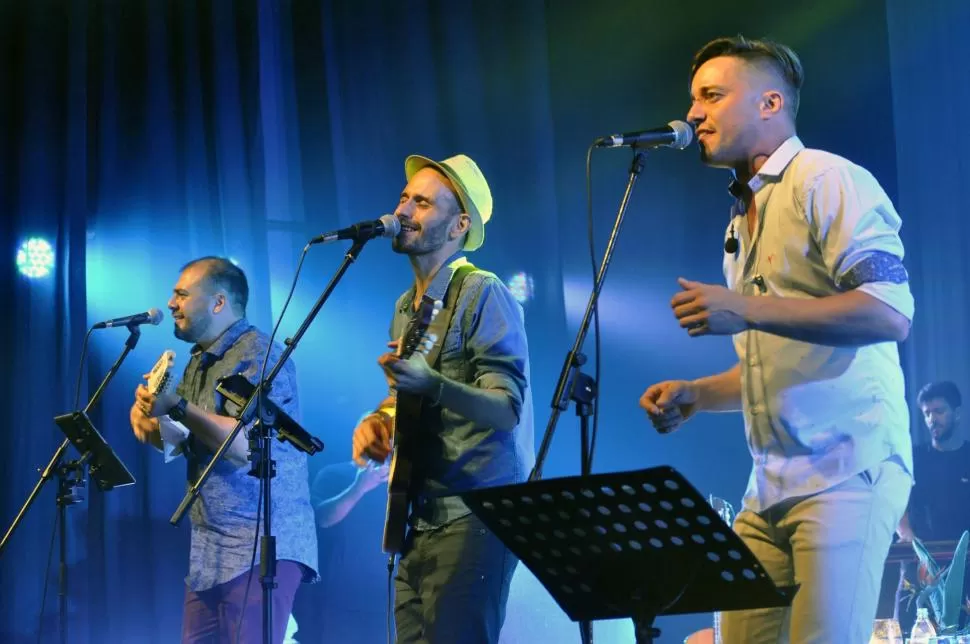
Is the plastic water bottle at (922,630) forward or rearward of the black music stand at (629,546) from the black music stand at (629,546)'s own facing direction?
forward

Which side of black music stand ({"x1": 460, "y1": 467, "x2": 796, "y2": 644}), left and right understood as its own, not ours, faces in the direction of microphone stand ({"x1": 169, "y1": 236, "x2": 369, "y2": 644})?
left

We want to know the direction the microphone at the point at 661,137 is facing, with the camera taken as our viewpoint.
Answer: facing to the right of the viewer

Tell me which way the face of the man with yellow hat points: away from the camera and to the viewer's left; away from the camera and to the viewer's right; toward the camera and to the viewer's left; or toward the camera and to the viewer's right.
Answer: toward the camera and to the viewer's left

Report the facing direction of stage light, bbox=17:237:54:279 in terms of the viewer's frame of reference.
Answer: facing the viewer

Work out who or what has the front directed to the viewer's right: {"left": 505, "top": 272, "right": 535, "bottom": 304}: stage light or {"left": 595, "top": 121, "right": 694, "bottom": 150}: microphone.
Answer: the microphone

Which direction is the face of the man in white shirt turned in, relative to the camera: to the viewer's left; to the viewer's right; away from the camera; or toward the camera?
to the viewer's left

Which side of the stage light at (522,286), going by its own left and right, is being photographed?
front

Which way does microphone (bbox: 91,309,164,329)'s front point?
to the viewer's right

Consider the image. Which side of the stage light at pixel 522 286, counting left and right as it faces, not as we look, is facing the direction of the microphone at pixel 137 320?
front

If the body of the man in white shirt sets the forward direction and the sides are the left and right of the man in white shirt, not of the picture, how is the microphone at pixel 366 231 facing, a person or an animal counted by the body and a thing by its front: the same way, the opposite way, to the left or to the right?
the opposite way

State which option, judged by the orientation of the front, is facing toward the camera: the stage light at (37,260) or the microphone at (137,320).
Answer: the stage light

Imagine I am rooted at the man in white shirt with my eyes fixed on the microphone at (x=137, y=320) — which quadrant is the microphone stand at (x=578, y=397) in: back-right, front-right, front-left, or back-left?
front-left

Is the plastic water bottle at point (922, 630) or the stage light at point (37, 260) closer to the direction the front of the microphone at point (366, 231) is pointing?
the plastic water bottle
